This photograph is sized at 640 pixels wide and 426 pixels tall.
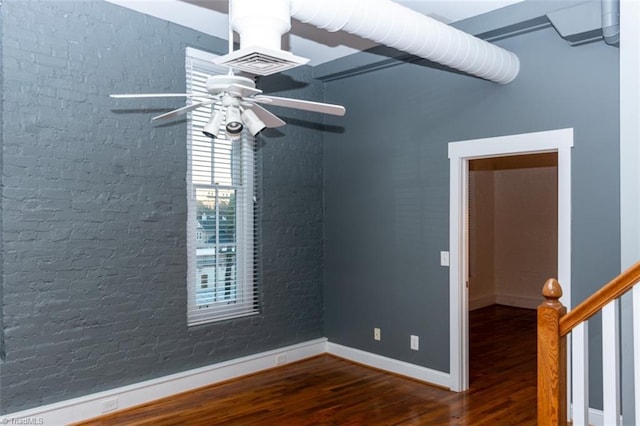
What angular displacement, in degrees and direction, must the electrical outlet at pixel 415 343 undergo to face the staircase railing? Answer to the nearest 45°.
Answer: approximately 45° to its left

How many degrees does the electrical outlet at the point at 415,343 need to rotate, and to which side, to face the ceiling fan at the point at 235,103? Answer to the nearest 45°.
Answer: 0° — it already faces it

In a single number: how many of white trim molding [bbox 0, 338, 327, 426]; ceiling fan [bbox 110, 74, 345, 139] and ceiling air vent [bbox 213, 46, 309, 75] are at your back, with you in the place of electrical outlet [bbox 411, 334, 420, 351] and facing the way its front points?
0

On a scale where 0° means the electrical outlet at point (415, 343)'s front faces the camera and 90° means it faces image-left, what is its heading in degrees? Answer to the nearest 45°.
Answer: approximately 45°

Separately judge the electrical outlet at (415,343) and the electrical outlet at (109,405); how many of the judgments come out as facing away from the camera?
0

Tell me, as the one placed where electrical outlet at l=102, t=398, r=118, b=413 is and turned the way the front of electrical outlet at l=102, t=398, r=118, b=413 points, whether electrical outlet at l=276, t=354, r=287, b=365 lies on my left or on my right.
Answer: on my left

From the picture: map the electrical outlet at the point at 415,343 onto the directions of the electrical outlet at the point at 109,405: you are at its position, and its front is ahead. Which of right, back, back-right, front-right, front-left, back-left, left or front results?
front-left

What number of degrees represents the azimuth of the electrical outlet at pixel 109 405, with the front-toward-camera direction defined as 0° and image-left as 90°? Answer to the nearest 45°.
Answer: approximately 315°
